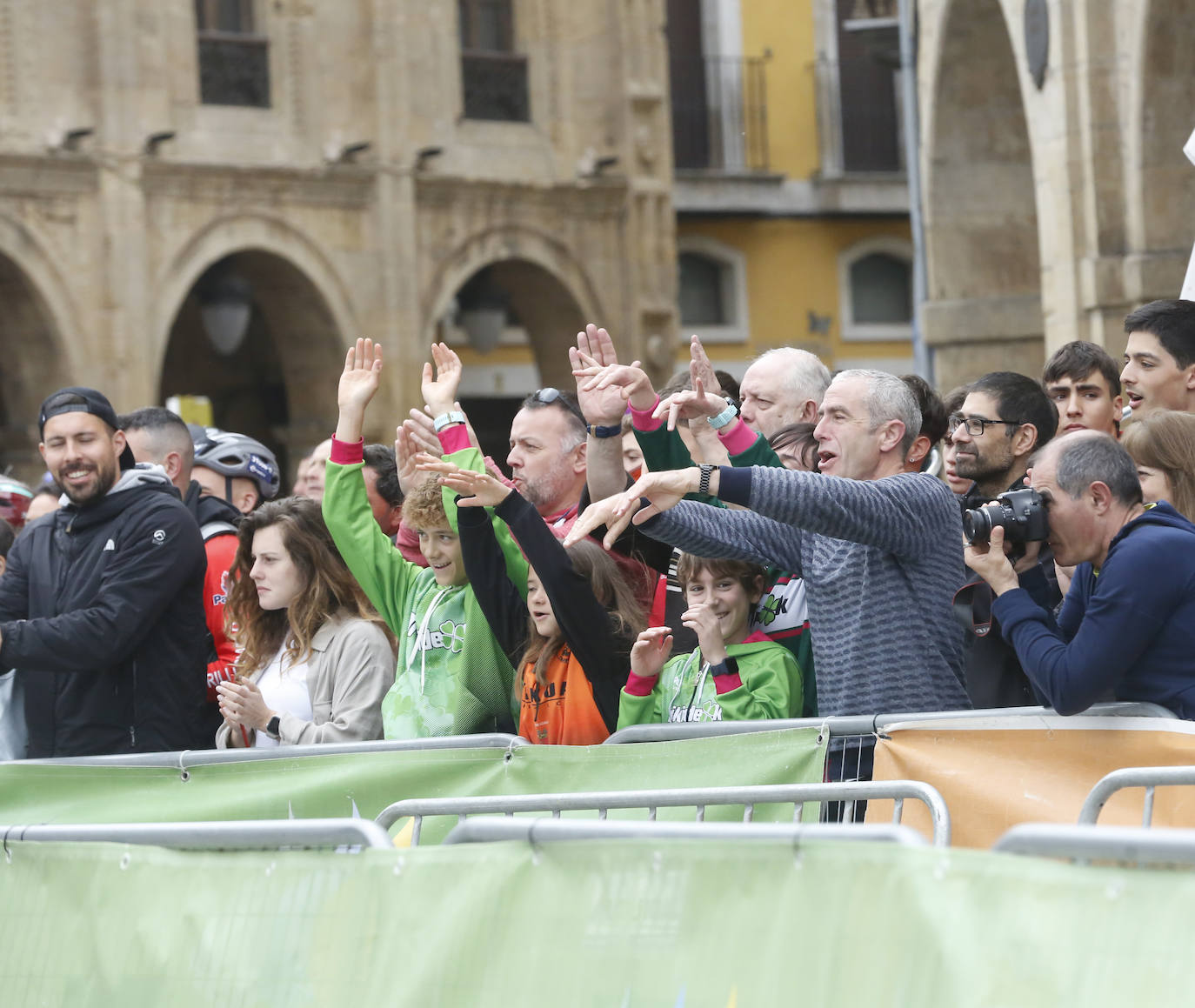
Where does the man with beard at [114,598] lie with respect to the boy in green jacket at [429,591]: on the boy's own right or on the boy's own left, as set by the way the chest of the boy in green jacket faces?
on the boy's own right

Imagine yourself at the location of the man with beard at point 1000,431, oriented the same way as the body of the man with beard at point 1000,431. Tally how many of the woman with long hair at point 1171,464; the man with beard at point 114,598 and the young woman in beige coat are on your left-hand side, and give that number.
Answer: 1

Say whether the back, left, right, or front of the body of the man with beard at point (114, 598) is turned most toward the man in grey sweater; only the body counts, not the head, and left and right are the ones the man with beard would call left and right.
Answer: left

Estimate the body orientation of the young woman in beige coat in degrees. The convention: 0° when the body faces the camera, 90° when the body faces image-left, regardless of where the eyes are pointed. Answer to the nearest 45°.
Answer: approximately 45°

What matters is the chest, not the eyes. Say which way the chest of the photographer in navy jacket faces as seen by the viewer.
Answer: to the viewer's left

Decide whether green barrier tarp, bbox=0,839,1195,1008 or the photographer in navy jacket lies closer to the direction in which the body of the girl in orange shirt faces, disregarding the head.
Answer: the green barrier tarp

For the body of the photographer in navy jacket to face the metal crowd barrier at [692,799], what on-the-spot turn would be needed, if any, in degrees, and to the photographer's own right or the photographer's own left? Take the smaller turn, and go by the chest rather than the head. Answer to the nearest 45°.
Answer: approximately 45° to the photographer's own left

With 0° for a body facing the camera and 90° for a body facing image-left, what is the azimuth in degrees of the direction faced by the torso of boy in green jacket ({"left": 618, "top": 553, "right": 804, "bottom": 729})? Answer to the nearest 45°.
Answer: approximately 45°

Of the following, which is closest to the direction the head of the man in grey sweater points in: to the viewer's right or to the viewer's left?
to the viewer's left

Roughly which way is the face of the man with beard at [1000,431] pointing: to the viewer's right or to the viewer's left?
to the viewer's left
